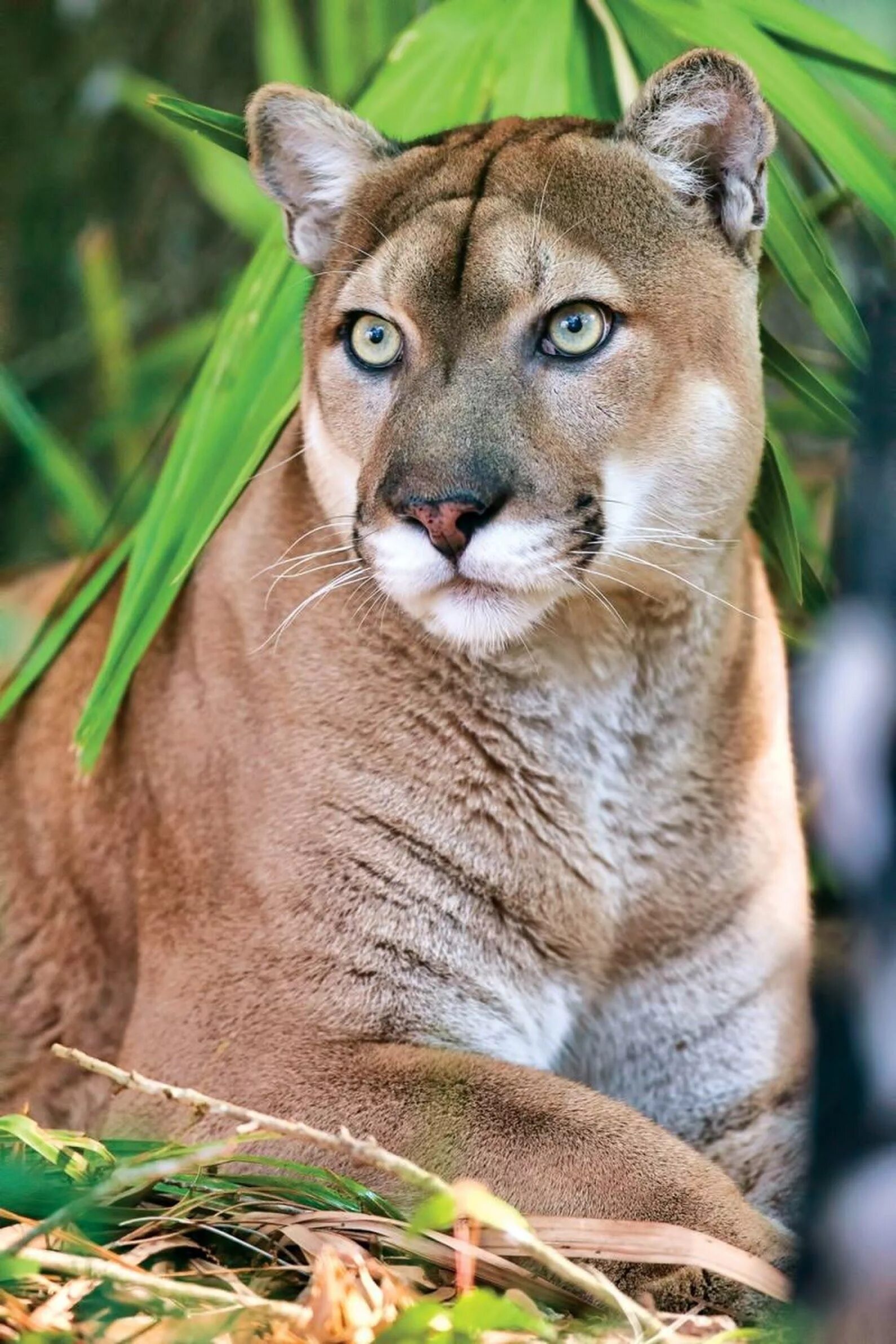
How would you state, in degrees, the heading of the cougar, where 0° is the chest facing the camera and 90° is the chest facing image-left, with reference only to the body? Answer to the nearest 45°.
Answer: approximately 315°

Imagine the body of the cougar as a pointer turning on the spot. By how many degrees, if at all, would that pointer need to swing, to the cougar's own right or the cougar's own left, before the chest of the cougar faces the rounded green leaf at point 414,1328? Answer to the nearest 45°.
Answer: approximately 45° to the cougar's own right

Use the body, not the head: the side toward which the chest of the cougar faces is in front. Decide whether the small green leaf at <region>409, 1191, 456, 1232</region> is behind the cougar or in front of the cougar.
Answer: in front

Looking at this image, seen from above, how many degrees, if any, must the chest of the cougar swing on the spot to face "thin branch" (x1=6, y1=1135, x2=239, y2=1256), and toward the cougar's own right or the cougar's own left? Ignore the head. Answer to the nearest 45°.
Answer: approximately 45° to the cougar's own right

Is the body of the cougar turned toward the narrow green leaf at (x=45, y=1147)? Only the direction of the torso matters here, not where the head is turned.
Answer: no

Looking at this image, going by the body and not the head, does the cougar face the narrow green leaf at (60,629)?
no

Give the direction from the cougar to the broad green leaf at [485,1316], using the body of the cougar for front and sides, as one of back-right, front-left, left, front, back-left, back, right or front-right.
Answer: front-right
